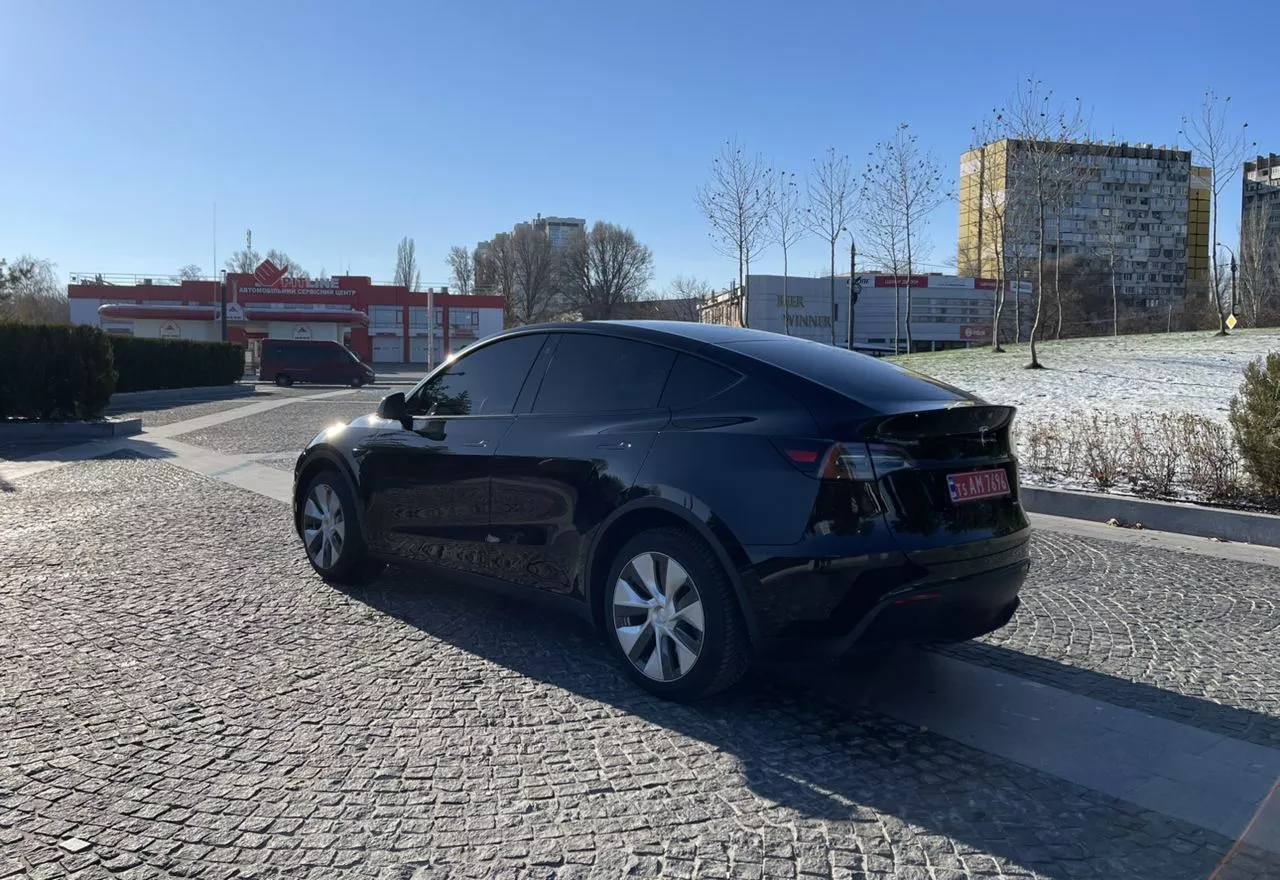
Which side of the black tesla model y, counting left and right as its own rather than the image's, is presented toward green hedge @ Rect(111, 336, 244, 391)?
front

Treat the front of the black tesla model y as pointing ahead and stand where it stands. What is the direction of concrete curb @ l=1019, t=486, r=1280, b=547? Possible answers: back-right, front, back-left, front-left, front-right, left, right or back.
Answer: right

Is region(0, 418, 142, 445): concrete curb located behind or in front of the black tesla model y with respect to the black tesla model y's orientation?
in front

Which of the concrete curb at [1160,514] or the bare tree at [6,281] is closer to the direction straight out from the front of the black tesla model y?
the bare tree

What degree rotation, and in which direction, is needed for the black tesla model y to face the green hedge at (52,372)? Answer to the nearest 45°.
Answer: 0° — it already faces it

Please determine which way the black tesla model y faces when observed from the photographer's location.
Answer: facing away from the viewer and to the left of the viewer

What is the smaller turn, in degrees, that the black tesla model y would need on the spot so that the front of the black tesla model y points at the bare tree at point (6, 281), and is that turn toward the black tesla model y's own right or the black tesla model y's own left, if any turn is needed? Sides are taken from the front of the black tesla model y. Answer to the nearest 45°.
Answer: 0° — it already faces it
